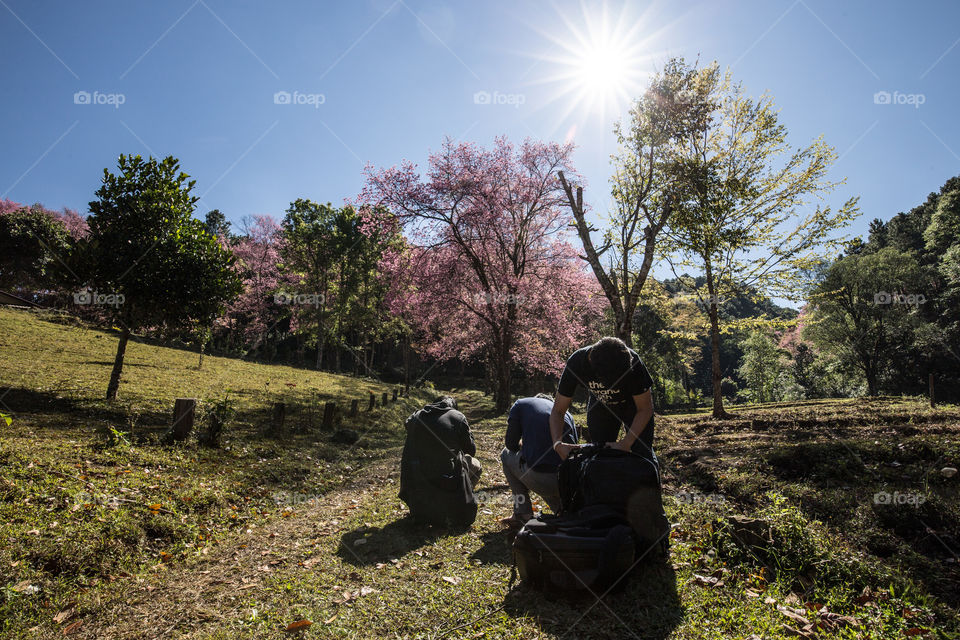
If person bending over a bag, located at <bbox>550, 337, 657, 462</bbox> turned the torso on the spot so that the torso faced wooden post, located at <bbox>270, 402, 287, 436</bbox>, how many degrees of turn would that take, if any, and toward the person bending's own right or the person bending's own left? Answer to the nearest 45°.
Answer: approximately 135° to the person bending's own right

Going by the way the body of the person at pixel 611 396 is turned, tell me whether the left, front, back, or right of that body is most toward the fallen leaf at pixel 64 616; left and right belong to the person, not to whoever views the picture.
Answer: right

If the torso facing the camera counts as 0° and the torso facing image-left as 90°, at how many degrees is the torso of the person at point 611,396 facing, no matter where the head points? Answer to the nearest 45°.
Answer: approximately 0°

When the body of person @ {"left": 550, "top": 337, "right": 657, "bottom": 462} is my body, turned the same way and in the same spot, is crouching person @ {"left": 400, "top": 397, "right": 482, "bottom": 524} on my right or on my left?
on my right

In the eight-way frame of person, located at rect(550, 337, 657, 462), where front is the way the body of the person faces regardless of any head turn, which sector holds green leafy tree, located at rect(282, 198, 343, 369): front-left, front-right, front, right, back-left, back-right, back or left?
back-right

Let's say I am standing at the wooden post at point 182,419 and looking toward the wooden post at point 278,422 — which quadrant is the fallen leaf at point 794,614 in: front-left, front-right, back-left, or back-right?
back-right

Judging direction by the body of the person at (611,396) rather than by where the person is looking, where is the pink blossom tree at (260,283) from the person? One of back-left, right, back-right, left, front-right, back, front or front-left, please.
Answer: back-right

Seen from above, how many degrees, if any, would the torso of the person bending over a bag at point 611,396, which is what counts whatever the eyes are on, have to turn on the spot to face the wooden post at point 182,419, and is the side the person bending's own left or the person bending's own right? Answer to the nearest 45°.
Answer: approximately 90° to the person bending's own right

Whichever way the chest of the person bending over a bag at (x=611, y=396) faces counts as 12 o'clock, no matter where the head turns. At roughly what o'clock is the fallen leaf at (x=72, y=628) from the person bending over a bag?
The fallen leaf is roughly at 2 o'clock from the person bending over a bag.

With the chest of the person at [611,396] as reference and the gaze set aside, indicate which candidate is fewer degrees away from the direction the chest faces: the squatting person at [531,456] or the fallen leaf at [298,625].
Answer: the fallen leaf
